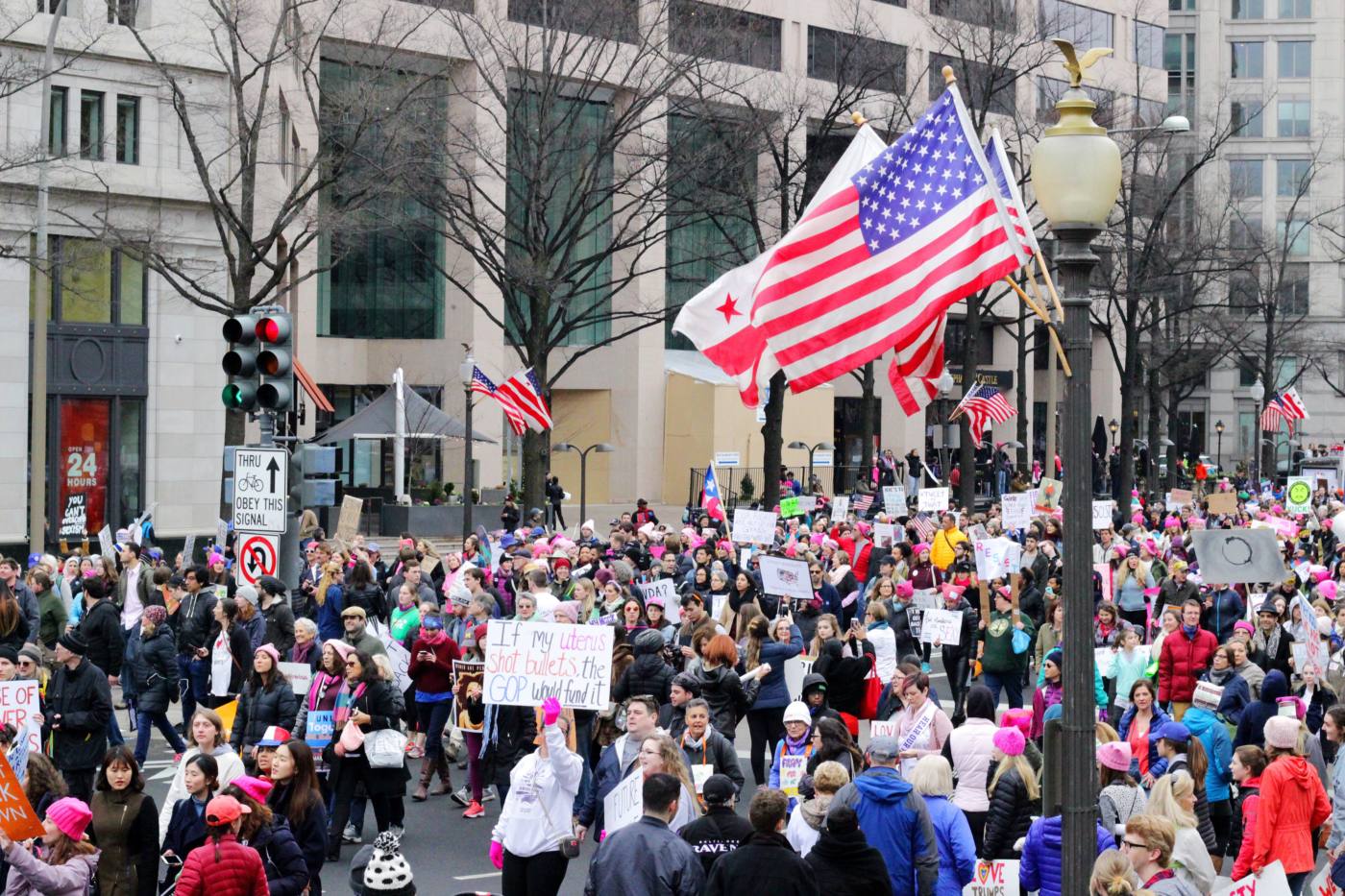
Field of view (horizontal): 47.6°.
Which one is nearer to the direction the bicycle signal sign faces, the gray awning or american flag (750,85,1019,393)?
the american flag

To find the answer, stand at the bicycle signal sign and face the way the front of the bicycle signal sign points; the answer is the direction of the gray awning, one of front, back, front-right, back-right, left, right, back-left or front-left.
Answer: back

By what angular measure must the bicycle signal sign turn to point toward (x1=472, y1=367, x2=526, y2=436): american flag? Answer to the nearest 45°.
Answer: approximately 180°

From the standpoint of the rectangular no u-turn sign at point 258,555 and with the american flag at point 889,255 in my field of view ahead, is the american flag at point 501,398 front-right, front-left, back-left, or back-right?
back-left

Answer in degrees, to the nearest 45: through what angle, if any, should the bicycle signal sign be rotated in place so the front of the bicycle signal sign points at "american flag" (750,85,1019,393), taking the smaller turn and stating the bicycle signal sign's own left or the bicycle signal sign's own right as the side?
approximately 45° to the bicycle signal sign's own left

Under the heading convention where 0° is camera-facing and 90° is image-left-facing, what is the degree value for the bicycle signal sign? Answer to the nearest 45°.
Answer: approximately 0°
